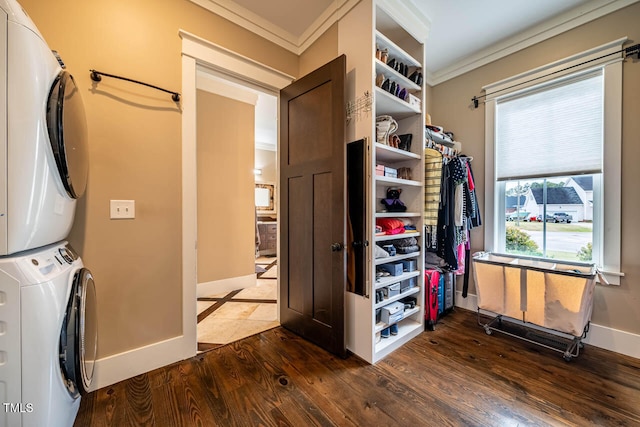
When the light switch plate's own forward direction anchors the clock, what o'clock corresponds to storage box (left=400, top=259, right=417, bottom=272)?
The storage box is roughly at 10 o'clock from the light switch plate.

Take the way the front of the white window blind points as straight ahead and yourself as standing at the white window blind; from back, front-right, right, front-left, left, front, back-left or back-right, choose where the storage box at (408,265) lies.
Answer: front

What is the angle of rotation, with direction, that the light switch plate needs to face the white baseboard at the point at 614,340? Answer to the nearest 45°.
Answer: approximately 45° to its left

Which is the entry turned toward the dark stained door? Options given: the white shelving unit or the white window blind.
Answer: the white window blind

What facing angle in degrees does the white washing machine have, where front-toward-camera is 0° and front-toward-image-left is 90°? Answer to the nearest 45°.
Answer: approximately 315°

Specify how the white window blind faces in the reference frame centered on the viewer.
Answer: facing the viewer and to the left of the viewer

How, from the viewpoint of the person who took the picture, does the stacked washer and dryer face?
facing the viewer and to the right of the viewer

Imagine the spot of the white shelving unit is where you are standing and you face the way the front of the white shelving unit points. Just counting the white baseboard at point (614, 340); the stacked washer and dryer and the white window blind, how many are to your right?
1

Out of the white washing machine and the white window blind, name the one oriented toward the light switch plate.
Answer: the white window blind

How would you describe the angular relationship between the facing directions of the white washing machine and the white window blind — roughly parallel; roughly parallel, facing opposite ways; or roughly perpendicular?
roughly parallel, facing opposite ways

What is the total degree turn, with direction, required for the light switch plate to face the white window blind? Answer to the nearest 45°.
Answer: approximately 45° to its left

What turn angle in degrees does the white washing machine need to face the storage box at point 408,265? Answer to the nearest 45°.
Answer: approximately 45° to its left

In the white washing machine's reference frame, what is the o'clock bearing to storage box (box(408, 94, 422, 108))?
The storage box is roughly at 11 o'clock from the white washing machine.
